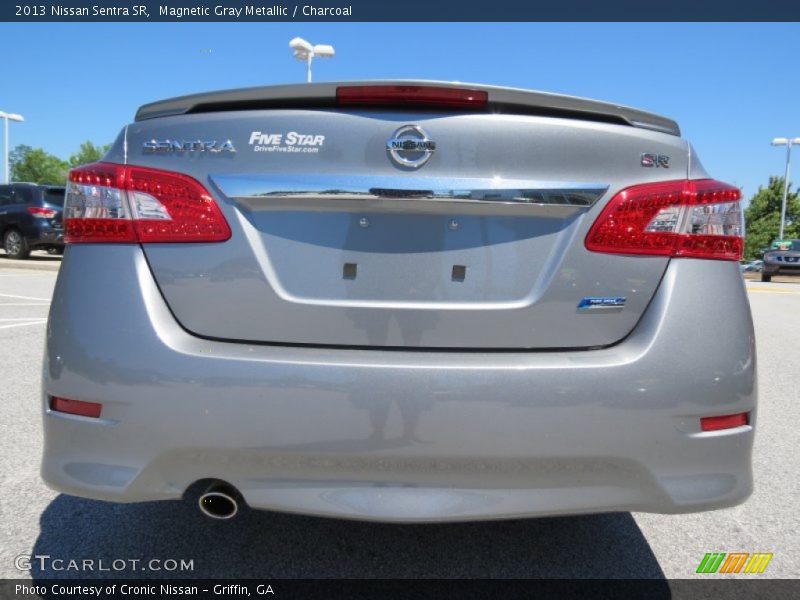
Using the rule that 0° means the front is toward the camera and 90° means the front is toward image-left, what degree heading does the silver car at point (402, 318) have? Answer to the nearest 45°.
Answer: approximately 180°

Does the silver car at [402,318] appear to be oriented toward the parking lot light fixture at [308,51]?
yes
